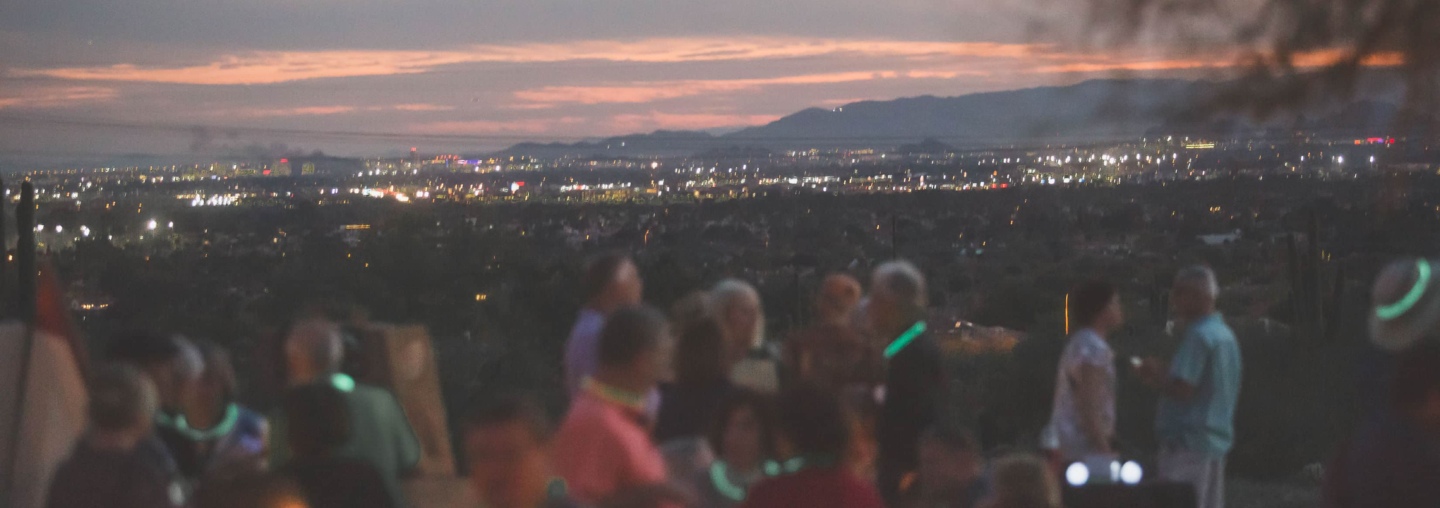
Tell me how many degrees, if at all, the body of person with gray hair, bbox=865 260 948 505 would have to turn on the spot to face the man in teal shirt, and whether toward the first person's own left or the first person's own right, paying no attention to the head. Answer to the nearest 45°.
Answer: approximately 180°

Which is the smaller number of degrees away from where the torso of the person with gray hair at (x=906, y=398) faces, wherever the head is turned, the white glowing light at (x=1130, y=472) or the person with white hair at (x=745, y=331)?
the person with white hair

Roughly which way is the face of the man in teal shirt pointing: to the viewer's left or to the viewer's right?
to the viewer's left

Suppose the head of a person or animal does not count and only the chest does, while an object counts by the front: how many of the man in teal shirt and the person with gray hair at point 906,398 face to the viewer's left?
2

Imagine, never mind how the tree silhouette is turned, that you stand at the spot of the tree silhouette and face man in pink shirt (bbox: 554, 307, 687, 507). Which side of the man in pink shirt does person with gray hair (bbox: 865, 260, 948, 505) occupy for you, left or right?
right

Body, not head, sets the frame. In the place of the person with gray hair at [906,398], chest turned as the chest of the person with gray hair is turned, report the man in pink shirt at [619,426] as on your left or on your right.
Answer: on your left

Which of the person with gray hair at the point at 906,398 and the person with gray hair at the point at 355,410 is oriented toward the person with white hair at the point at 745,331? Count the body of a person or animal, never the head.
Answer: the person with gray hair at the point at 906,398

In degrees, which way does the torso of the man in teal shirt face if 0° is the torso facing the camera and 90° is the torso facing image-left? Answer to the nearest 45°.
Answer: approximately 90°

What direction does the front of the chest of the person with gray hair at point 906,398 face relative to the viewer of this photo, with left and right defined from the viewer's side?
facing to the left of the viewer
